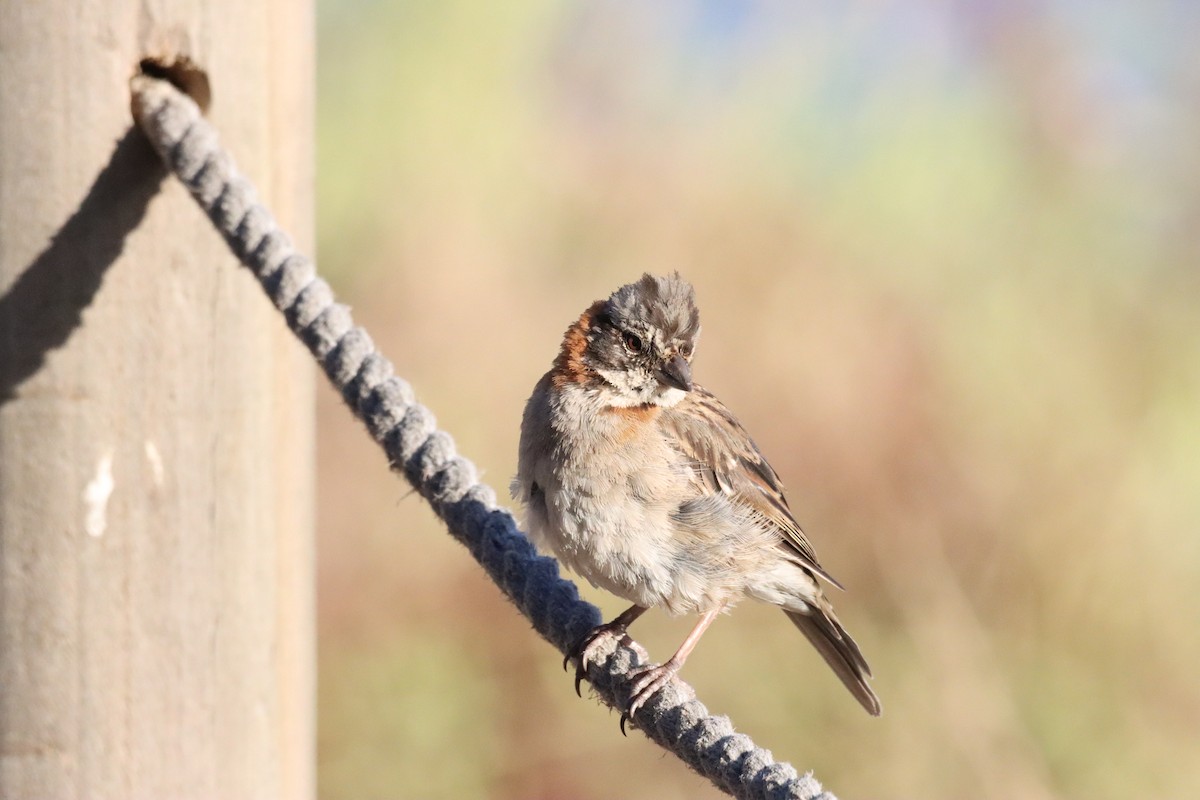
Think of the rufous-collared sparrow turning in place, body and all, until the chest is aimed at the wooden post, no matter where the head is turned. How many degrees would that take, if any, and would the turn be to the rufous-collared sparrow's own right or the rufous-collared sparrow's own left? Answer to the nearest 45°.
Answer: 0° — it already faces it

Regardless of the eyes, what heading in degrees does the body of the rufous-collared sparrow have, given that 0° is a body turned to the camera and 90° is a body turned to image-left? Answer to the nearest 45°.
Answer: approximately 45°
